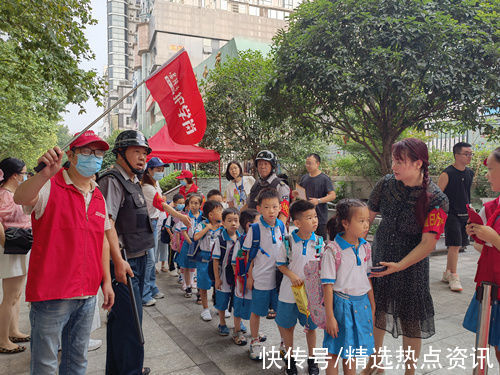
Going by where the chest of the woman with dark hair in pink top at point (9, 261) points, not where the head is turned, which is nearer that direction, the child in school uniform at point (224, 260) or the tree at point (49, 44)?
the child in school uniform

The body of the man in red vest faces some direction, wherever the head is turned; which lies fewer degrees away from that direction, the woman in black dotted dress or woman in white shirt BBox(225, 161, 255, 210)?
the woman in black dotted dress

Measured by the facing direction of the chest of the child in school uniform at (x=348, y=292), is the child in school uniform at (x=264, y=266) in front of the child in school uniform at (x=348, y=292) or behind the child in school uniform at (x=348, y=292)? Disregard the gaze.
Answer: behind

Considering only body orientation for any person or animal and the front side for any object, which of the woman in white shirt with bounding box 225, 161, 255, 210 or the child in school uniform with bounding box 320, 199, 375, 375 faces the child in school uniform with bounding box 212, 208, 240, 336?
the woman in white shirt

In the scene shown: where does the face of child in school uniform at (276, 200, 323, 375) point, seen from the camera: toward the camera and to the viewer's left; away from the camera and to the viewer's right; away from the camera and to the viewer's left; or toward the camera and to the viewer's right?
toward the camera and to the viewer's right

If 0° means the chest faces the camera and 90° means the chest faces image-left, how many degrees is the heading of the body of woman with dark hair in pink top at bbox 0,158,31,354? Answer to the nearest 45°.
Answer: approximately 270°

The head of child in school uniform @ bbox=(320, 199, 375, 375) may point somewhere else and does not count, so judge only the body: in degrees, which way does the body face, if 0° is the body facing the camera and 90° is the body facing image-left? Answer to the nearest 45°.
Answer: approximately 315°

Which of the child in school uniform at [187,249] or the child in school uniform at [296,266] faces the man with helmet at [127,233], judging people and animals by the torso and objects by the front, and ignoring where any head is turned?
the child in school uniform at [187,249]

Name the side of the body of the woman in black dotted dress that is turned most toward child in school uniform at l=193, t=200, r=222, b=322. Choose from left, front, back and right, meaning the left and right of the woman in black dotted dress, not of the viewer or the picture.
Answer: right

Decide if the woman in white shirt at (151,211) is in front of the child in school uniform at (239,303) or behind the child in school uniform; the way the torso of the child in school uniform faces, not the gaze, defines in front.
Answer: behind

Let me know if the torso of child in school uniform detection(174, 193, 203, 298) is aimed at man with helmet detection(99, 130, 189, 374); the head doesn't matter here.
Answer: yes
